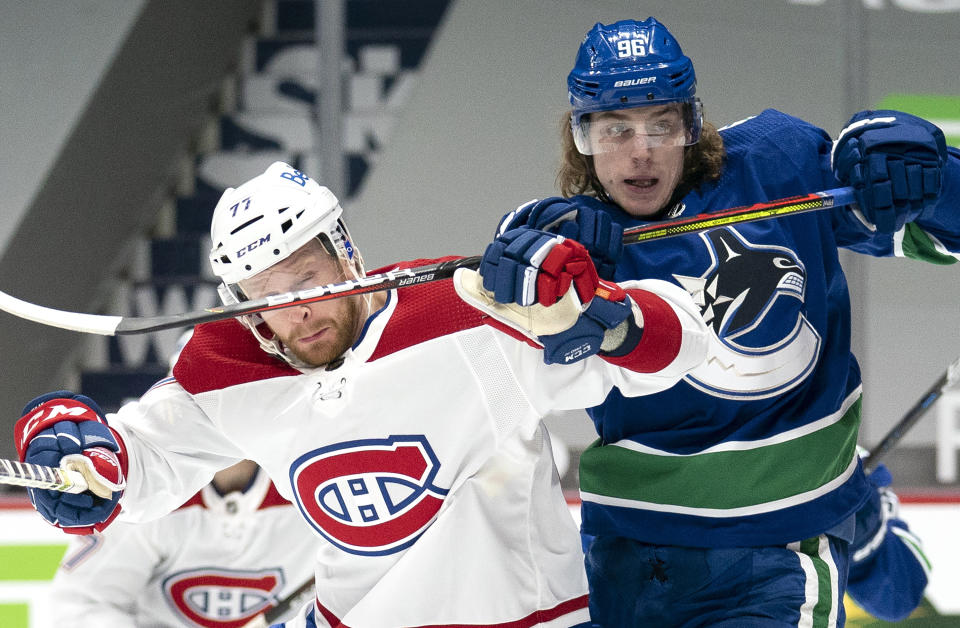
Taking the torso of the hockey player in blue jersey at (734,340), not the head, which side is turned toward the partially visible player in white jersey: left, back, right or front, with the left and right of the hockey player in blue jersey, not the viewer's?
right

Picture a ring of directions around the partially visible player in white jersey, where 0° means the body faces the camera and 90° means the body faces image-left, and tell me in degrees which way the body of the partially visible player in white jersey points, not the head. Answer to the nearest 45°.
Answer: approximately 0°

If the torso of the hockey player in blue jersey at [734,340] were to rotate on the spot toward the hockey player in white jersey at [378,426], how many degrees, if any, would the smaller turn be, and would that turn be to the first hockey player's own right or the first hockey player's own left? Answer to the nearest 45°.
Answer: approximately 45° to the first hockey player's own right

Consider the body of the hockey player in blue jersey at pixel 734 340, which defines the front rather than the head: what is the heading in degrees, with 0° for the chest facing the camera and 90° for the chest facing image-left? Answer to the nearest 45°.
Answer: approximately 0°

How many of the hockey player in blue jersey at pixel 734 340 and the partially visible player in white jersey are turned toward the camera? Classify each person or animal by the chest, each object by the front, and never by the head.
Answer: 2

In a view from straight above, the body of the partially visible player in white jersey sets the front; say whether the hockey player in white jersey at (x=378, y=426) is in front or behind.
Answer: in front

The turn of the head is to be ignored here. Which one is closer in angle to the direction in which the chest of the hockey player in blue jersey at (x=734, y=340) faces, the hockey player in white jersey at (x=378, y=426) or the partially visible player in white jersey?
the hockey player in white jersey

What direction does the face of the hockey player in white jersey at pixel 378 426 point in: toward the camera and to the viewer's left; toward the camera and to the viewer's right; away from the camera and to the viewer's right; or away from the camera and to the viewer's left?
toward the camera and to the viewer's left

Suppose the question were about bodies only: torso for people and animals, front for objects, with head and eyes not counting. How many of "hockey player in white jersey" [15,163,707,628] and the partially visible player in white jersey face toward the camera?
2

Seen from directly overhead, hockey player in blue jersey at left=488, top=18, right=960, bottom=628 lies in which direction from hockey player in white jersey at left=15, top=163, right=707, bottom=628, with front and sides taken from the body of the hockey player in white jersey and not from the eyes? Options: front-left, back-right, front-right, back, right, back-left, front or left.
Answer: left
